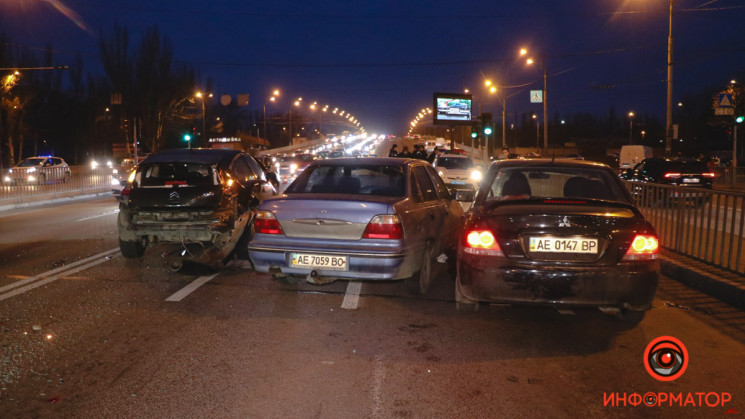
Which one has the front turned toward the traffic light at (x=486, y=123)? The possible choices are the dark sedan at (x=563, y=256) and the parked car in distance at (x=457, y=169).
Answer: the dark sedan

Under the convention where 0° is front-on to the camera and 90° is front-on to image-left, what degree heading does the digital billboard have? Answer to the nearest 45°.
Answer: approximately 0°

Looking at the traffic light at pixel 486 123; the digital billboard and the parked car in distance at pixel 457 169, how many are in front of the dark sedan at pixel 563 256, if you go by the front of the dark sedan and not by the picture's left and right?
3

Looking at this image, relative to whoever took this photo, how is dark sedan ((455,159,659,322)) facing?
facing away from the viewer

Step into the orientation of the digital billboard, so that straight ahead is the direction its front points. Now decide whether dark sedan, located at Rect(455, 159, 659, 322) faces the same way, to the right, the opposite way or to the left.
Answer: the opposite way

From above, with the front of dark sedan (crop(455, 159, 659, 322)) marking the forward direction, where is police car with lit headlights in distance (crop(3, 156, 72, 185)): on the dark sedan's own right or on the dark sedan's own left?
on the dark sedan's own left

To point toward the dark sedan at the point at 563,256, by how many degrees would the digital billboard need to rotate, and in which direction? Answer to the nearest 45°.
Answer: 0° — it already faces it

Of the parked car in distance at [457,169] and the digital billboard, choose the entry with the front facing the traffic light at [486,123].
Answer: the digital billboard

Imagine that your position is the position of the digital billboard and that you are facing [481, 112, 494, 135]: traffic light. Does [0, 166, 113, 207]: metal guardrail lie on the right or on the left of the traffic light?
right

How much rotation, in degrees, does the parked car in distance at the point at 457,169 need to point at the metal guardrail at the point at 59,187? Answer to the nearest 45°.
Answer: approximately 90° to its right

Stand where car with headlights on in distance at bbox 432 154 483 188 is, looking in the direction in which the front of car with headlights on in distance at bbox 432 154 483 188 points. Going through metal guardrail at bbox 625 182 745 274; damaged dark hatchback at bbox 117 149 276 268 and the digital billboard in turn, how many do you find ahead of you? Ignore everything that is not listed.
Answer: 2
